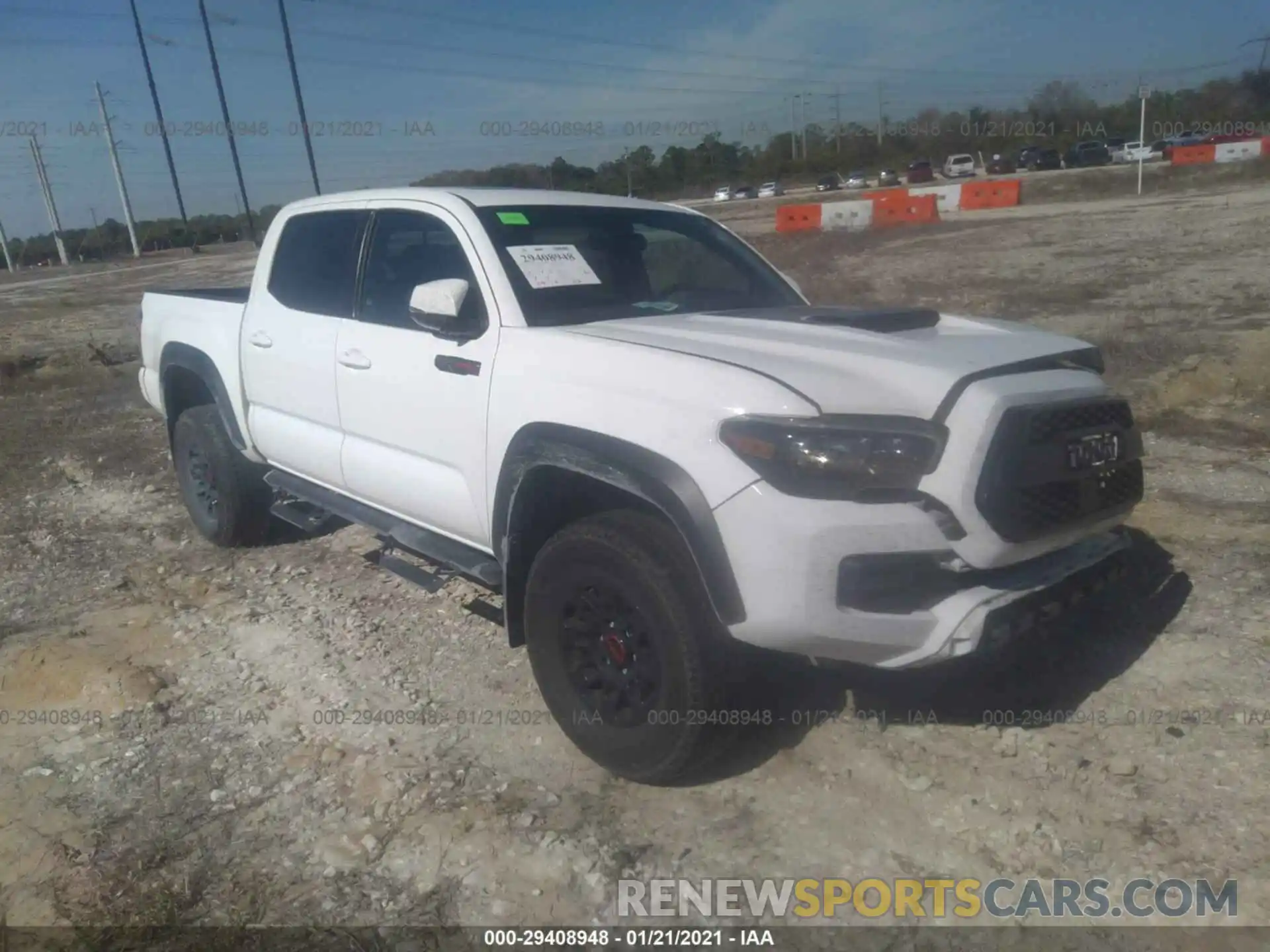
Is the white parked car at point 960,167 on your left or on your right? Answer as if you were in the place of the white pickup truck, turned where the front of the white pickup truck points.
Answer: on your left

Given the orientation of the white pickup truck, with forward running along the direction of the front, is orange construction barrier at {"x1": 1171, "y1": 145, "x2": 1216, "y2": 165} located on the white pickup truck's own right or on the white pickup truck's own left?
on the white pickup truck's own left

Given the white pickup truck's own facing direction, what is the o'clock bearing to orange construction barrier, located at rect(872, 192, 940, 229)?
The orange construction barrier is roughly at 8 o'clock from the white pickup truck.

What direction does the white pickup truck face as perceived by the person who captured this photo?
facing the viewer and to the right of the viewer

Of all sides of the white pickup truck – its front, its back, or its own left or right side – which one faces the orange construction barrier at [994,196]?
left

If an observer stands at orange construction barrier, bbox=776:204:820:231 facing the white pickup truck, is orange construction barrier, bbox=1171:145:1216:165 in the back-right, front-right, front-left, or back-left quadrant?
back-left

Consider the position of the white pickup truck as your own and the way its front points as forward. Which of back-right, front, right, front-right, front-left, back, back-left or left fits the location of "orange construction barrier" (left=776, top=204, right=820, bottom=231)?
back-left

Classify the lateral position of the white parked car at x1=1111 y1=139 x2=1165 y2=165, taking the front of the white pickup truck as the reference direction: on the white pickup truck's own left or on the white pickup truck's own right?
on the white pickup truck's own left
